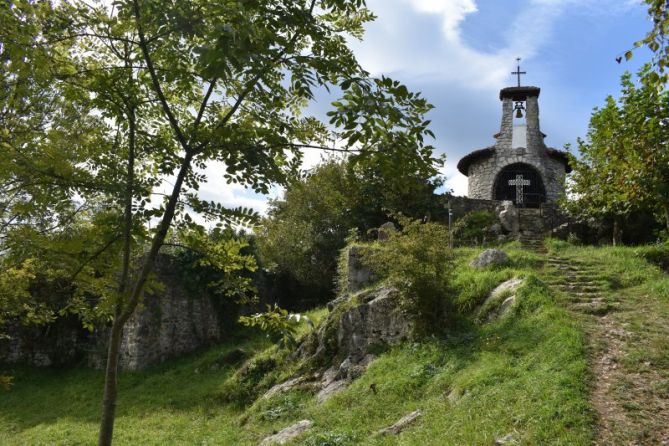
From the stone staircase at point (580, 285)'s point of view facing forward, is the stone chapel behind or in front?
behind

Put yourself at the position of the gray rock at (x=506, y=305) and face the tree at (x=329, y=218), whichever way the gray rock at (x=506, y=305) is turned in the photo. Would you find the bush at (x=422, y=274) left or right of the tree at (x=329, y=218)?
left

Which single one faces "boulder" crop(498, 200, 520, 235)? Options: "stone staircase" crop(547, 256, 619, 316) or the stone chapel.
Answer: the stone chapel

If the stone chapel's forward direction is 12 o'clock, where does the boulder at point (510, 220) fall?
The boulder is roughly at 12 o'clock from the stone chapel.

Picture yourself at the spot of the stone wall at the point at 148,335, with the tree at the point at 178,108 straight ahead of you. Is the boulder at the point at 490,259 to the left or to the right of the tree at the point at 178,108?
left

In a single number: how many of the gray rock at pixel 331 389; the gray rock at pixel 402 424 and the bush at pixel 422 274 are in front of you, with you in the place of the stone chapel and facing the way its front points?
3

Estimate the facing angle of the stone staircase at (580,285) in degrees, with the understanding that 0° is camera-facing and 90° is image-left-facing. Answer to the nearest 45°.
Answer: approximately 0°

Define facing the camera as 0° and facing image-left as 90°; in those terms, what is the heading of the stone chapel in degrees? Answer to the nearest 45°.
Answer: approximately 0°

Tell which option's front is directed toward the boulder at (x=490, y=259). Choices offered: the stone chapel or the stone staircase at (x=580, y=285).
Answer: the stone chapel

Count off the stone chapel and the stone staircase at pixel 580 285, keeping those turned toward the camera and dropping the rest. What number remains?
2

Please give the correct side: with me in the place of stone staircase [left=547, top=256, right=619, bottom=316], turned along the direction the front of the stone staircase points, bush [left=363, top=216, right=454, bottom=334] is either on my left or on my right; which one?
on my right
